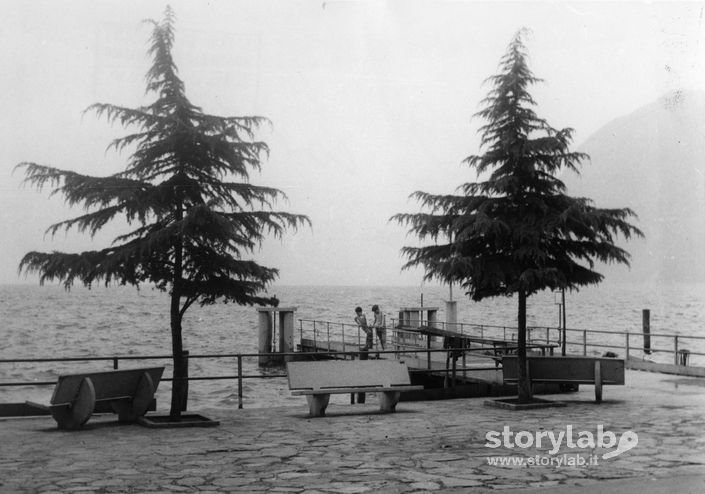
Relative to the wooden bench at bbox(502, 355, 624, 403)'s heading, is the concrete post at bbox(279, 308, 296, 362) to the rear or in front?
in front

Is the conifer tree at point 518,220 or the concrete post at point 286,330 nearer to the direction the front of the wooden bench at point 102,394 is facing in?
the concrete post

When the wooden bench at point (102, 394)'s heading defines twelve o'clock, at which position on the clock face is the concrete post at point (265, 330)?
The concrete post is roughly at 2 o'clock from the wooden bench.

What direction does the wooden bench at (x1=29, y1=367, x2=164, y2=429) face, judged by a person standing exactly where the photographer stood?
facing away from the viewer and to the left of the viewer

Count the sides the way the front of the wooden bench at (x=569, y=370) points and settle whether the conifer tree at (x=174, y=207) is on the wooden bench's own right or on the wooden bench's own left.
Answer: on the wooden bench's own left

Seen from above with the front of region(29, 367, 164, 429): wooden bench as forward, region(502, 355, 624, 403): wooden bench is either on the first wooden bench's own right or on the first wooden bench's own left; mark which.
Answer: on the first wooden bench's own right

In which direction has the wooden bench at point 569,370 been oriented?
away from the camera

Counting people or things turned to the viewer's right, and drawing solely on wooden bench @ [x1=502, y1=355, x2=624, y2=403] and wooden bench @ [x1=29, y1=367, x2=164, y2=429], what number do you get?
0

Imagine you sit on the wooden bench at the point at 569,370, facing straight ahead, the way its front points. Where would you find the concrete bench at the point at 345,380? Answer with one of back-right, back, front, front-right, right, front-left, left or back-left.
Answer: back-left

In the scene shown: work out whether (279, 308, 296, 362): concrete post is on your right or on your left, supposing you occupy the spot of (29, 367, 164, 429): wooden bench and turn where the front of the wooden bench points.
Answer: on your right
